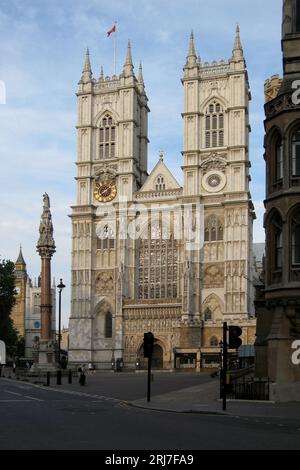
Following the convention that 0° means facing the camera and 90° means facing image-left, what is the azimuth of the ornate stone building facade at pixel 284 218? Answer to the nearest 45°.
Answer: approximately 45°

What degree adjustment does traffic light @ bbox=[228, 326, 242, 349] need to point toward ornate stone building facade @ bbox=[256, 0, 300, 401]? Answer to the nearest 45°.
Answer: approximately 45° to its left

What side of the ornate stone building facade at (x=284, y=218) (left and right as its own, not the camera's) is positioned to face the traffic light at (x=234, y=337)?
front
